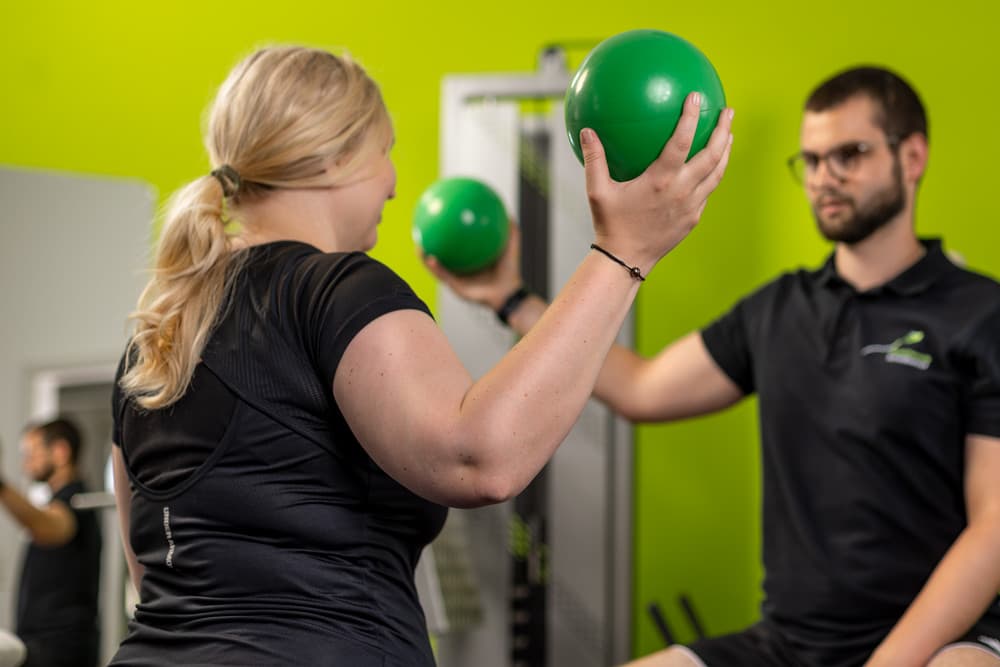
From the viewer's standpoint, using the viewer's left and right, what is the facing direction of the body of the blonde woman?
facing away from the viewer and to the right of the viewer

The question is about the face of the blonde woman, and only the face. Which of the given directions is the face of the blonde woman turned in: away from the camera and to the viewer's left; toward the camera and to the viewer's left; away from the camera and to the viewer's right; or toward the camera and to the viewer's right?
away from the camera and to the viewer's right

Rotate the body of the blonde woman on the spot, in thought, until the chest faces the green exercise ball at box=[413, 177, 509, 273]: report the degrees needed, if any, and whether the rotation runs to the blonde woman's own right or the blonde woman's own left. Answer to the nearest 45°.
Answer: approximately 45° to the blonde woman's own left
